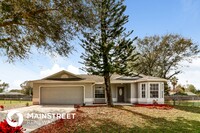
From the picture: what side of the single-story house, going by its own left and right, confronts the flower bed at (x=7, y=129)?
front

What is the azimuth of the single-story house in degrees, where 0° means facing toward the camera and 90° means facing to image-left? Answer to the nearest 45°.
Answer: approximately 0°

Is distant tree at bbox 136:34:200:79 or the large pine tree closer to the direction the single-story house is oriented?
the large pine tree

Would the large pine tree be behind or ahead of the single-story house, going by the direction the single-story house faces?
ahead

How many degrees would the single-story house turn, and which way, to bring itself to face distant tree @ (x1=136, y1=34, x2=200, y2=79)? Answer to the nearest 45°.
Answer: approximately 135° to its left

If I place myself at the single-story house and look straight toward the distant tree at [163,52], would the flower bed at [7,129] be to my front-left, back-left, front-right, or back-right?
back-right
